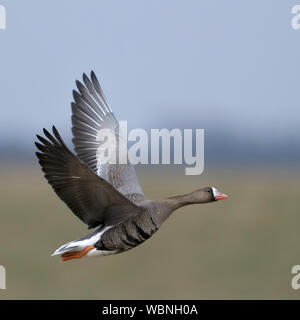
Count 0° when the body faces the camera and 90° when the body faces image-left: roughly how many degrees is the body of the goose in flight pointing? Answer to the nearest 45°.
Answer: approximately 270°
